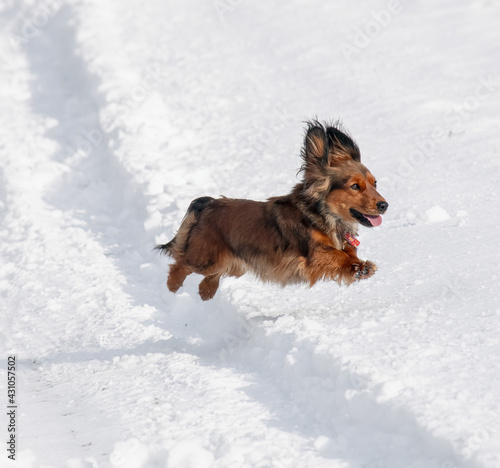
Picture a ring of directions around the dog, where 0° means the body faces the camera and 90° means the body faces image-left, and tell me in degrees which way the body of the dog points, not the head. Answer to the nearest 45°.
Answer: approximately 270°
